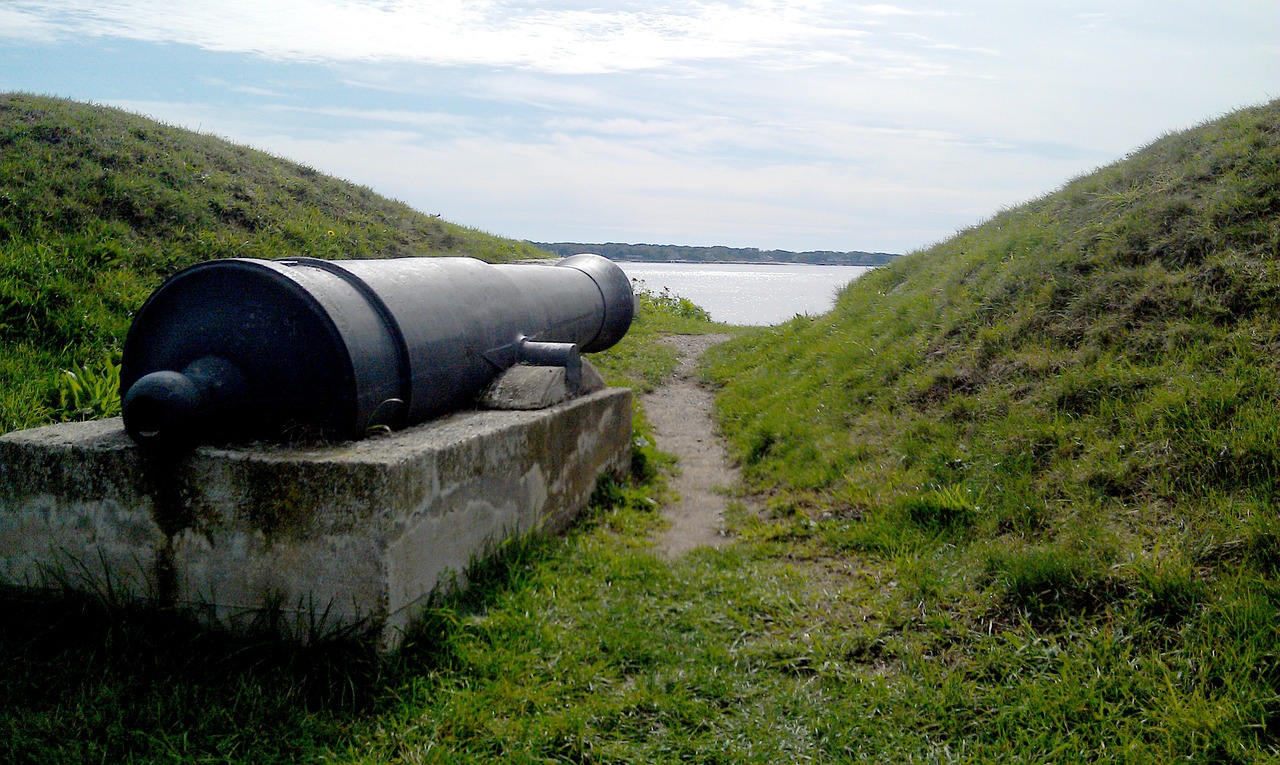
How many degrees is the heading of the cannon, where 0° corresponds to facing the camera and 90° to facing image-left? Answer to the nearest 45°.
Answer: approximately 225°
